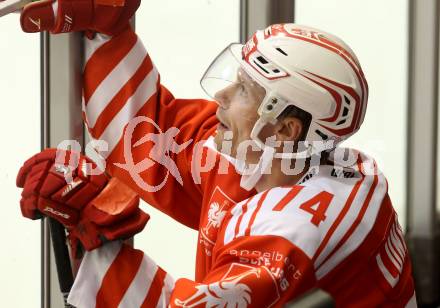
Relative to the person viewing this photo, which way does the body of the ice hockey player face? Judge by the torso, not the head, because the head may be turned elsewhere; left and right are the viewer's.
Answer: facing to the left of the viewer

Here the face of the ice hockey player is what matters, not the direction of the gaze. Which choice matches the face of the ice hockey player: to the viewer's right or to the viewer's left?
to the viewer's left
